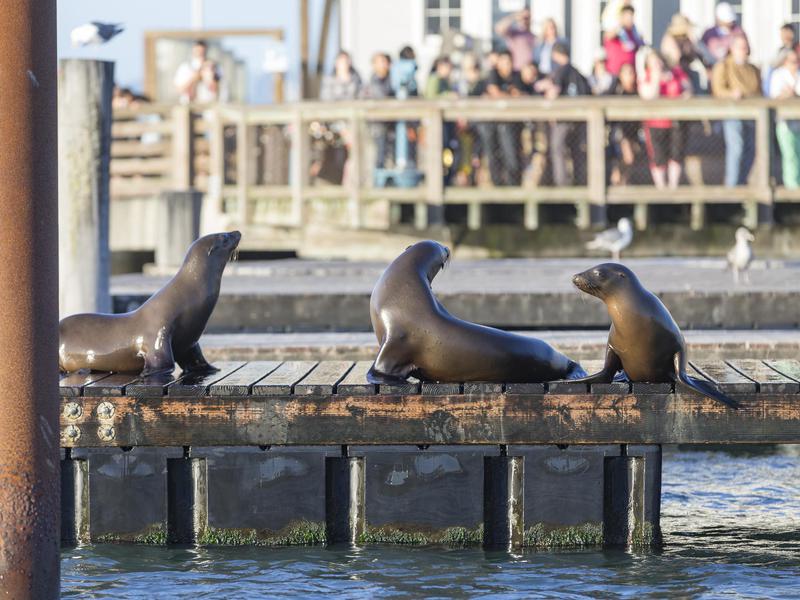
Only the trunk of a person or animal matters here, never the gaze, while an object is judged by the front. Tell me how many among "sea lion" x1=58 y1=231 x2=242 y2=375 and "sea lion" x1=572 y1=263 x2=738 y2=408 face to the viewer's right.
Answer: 1

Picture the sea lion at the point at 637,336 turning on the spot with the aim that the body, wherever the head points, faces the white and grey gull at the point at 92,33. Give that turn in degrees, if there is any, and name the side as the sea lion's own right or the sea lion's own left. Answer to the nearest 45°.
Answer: approximately 90° to the sea lion's own right

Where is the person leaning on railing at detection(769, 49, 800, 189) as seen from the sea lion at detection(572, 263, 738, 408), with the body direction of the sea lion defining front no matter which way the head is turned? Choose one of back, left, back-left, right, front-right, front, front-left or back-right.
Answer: back-right

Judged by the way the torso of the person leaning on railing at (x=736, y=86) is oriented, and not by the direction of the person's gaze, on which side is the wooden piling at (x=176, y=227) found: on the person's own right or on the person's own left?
on the person's own right

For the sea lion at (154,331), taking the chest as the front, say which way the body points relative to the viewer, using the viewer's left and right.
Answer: facing to the right of the viewer

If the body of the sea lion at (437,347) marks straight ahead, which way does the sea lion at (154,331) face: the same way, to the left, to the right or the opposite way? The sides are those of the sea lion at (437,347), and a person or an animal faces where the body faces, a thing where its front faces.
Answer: the opposite way

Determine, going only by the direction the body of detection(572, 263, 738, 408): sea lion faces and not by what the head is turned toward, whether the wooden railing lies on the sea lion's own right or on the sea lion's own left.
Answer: on the sea lion's own right

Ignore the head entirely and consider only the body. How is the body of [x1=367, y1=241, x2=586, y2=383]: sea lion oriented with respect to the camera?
to the viewer's left

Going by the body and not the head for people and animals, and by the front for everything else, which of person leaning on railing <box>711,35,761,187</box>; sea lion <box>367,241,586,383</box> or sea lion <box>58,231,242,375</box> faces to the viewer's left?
sea lion <box>367,241,586,383</box>

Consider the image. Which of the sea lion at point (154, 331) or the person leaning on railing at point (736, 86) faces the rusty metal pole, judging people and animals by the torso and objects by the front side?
the person leaning on railing

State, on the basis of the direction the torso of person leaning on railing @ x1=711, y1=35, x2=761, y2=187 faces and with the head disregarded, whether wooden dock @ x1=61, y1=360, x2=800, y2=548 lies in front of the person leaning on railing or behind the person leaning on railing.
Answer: in front
